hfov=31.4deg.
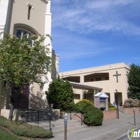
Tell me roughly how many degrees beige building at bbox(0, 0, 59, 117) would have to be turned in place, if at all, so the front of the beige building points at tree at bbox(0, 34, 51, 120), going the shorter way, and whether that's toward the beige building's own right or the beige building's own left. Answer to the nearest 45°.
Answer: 0° — it already faces it

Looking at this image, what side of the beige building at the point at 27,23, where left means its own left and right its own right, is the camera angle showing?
front

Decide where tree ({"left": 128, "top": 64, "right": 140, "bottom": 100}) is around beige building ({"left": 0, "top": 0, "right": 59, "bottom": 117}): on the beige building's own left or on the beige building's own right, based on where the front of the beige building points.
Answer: on the beige building's own left
